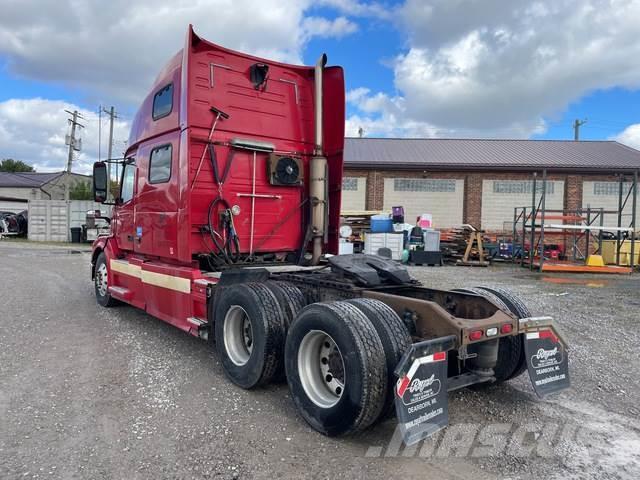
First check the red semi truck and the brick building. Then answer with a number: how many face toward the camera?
1

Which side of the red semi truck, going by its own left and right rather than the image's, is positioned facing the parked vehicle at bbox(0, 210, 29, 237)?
front

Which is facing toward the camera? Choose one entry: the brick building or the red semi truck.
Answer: the brick building

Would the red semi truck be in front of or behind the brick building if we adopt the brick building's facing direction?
in front

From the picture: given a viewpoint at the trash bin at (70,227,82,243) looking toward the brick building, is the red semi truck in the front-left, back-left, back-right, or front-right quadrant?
front-right

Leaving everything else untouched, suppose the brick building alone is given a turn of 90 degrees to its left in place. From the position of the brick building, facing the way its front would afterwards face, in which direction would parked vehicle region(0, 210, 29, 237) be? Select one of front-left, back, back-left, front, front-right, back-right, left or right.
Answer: back

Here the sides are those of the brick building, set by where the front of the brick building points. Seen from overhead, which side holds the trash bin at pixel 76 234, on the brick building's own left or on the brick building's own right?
on the brick building's own right

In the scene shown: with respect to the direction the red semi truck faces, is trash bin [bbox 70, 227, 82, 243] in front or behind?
in front

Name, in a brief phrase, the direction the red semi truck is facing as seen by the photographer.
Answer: facing away from the viewer and to the left of the viewer

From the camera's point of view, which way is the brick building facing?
toward the camera

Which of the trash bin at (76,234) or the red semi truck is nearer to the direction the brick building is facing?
the red semi truck
